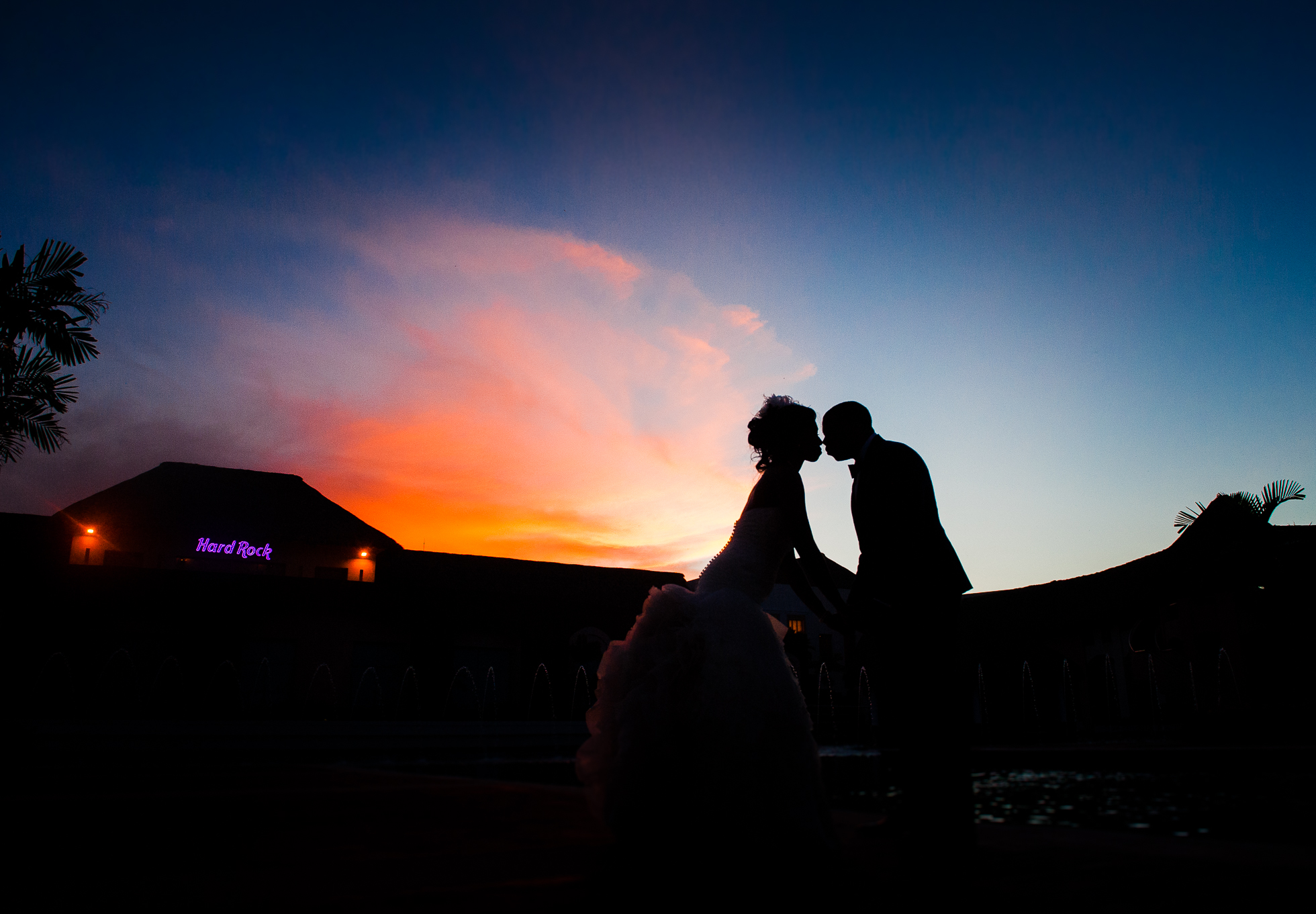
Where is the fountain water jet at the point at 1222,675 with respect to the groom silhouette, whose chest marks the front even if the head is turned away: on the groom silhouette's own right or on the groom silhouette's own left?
on the groom silhouette's own right

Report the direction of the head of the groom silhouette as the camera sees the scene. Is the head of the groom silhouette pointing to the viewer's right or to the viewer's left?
to the viewer's left

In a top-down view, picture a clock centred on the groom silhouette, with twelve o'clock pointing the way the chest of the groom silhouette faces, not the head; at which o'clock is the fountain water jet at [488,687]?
The fountain water jet is roughly at 2 o'clock from the groom silhouette.

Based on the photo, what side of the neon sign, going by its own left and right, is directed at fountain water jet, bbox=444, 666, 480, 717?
front

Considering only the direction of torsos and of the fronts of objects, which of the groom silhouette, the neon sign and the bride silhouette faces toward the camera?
the neon sign

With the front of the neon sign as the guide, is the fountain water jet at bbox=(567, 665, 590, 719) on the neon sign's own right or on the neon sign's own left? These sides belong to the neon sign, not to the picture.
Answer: on the neon sign's own left

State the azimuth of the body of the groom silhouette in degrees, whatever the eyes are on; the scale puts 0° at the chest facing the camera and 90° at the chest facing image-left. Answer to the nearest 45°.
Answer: approximately 90°

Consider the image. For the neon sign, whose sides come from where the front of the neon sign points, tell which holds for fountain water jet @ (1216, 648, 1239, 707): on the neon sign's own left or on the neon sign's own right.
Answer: on the neon sign's own left

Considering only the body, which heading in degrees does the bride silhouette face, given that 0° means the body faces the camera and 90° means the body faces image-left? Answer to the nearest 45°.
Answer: approximately 270°

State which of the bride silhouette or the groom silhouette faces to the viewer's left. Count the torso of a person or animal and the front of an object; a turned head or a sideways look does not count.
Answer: the groom silhouette

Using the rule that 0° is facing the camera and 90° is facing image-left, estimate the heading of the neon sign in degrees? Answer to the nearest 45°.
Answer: approximately 0°

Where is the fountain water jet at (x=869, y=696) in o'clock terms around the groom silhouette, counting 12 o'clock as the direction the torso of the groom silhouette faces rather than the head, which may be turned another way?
The fountain water jet is roughly at 3 o'clock from the groom silhouette.

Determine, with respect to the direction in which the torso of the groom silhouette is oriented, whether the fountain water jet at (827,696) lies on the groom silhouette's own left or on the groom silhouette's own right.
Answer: on the groom silhouette's own right

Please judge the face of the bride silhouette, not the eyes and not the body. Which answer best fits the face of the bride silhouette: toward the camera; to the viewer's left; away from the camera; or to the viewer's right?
to the viewer's right
